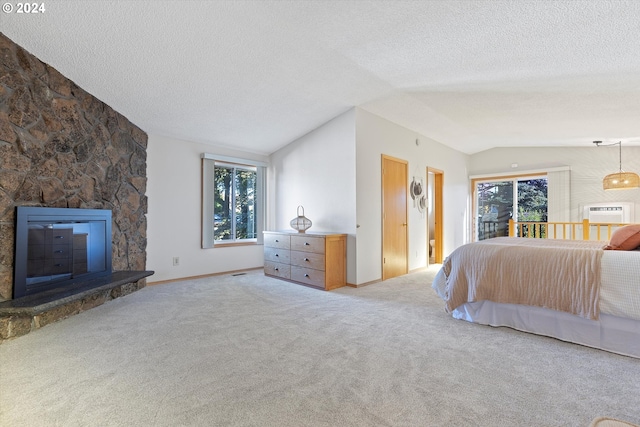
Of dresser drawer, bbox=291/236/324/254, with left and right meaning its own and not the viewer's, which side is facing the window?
right

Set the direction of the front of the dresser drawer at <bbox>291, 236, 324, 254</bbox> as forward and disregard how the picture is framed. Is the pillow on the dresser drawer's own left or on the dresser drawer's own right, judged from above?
on the dresser drawer's own left

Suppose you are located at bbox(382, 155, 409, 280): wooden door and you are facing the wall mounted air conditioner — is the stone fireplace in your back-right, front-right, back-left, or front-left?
back-right

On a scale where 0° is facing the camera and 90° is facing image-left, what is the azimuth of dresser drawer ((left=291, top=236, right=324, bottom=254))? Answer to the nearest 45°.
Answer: approximately 45°

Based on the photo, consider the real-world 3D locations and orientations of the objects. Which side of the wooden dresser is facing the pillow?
left

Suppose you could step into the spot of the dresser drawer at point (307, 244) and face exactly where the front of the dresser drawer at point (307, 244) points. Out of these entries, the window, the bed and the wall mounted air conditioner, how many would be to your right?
1

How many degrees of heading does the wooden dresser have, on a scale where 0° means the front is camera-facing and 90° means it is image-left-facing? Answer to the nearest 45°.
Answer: approximately 45°

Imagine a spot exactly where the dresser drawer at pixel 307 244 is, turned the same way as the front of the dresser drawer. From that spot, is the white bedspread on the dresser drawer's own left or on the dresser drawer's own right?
on the dresser drawer's own left

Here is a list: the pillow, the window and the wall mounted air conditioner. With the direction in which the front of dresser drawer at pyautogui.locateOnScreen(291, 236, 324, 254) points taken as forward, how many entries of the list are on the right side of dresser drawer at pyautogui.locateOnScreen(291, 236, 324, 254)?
1

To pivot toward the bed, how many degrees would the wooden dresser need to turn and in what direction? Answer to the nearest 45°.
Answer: approximately 90° to its left

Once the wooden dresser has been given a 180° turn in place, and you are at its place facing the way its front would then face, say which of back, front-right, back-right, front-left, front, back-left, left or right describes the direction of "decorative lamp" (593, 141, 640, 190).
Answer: front-right
